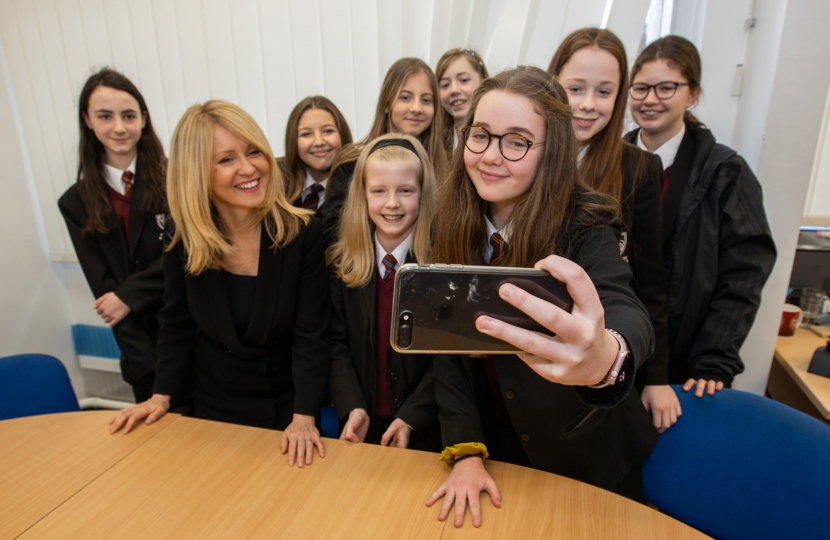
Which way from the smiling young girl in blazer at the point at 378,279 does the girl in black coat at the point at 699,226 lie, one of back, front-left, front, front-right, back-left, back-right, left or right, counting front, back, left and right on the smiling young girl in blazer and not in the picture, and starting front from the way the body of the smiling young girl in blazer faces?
left

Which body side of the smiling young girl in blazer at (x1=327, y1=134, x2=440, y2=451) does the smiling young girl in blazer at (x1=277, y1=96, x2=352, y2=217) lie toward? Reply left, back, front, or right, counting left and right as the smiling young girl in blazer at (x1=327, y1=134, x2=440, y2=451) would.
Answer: back

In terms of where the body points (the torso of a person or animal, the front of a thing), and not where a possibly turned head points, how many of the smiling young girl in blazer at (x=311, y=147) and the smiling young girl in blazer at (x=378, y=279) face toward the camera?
2

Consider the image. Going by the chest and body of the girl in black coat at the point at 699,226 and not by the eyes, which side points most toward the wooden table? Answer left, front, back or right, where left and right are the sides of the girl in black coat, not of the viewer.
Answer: front

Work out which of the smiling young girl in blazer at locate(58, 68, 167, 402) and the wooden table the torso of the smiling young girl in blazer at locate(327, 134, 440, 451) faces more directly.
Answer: the wooden table

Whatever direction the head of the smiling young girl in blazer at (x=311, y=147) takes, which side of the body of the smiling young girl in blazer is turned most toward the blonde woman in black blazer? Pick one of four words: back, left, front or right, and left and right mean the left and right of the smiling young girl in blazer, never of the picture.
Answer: front

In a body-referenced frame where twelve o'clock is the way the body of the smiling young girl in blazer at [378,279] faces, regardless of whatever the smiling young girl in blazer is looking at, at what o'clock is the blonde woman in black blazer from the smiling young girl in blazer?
The blonde woman in black blazer is roughly at 3 o'clock from the smiling young girl in blazer.

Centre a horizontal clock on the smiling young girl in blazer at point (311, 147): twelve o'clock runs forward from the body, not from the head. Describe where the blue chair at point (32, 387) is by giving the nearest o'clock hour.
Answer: The blue chair is roughly at 2 o'clock from the smiling young girl in blazer.

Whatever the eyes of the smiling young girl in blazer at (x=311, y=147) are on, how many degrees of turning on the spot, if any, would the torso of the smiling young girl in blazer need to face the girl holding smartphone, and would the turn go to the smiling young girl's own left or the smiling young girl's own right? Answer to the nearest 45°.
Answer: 0° — they already face them

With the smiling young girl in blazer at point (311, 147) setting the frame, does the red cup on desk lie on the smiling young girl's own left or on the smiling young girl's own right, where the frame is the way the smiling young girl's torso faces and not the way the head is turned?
on the smiling young girl's own left

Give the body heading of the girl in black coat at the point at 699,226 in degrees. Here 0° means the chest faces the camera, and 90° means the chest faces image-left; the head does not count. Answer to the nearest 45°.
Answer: approximately 45°

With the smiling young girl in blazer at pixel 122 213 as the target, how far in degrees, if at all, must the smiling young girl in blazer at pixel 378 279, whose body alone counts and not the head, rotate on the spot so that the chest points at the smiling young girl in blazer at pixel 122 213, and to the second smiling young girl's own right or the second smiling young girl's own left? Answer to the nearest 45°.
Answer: approximately 135° to the second smiling young girl's own right

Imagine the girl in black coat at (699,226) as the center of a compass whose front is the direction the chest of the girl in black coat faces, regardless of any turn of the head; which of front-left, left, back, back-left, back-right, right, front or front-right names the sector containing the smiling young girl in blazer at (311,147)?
front-right
